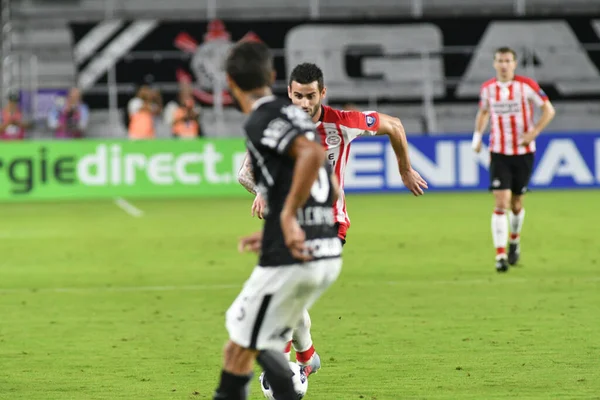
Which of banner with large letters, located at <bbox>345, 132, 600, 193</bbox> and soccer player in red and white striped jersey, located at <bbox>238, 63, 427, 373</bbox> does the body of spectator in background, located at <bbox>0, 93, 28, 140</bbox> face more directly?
the soccer player in red and white striped jersey

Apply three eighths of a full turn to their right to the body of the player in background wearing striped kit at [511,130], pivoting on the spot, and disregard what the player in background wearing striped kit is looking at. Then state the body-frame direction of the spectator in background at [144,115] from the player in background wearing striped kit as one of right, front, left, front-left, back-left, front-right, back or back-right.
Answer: front

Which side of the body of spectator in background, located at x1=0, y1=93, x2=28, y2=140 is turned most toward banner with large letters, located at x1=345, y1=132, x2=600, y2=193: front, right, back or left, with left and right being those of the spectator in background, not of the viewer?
left

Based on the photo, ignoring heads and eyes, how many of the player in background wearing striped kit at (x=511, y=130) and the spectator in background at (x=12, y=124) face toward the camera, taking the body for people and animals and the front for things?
2

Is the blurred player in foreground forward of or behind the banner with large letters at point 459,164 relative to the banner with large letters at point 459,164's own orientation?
forward

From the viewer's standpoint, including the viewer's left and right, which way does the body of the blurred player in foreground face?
facing away from the viewer and to the left of the viewer

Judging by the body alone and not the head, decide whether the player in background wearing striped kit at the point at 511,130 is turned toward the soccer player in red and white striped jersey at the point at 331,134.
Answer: yes

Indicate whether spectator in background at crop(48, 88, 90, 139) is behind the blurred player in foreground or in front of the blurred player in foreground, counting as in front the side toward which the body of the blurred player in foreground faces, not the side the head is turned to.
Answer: in front

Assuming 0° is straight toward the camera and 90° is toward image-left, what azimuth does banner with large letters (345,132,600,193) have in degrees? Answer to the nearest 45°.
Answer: approximately 0°
